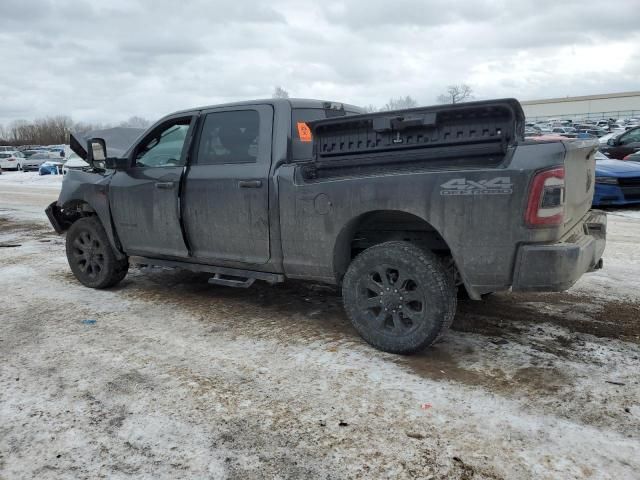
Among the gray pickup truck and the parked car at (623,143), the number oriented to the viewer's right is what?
0

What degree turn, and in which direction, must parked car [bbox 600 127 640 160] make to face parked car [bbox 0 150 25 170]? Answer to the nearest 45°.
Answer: approximately 45° to its right

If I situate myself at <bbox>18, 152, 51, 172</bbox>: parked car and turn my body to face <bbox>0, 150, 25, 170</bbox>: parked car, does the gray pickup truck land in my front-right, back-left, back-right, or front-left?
back-left

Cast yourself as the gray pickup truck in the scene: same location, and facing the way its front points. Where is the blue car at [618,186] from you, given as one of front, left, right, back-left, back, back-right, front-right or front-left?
right

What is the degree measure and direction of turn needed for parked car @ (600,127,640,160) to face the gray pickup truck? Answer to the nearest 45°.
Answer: approximately 45° to its left

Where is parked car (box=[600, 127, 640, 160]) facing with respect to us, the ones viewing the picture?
facing the viewer and to the left of the viewer

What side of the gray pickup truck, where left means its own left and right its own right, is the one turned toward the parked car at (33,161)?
front
